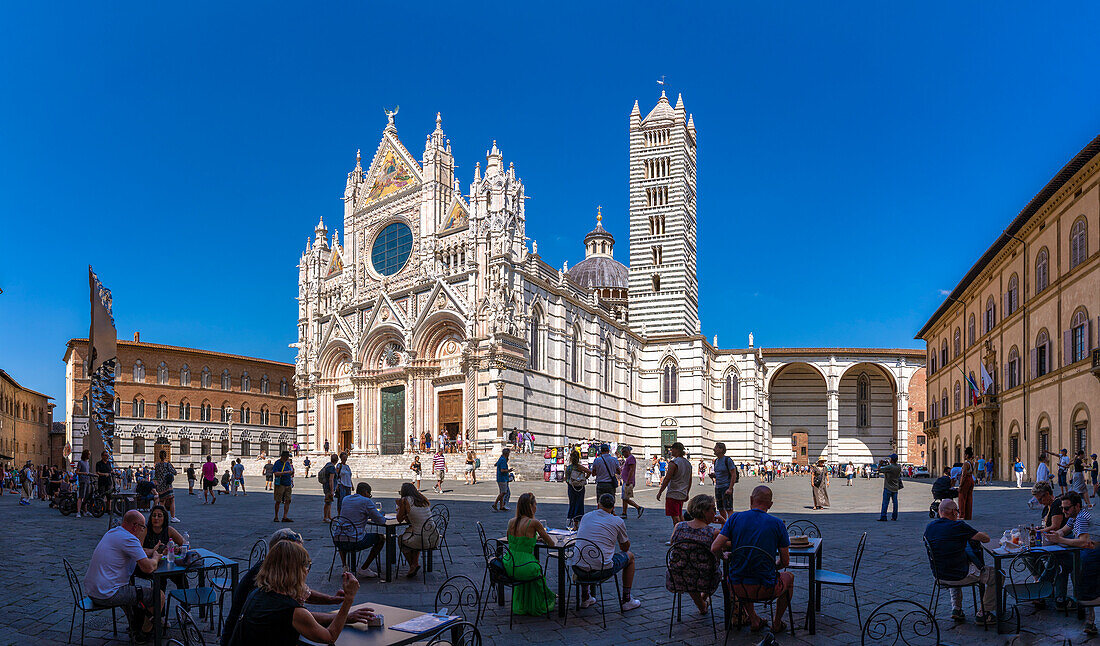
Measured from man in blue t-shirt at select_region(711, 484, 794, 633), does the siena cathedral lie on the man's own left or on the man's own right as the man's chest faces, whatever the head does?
on the man's own left

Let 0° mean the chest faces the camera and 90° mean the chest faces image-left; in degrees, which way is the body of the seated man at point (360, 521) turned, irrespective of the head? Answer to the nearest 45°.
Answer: approximately 225°

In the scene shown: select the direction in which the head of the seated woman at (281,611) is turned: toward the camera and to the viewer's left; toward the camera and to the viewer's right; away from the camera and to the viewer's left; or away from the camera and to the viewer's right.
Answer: away from the camera and to the viewer's right

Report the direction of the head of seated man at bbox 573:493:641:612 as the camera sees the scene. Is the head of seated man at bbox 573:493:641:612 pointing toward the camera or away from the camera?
away from the camera

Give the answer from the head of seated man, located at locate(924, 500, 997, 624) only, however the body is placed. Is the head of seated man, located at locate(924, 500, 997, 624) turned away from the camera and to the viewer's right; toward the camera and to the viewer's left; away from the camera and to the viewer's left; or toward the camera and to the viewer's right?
away from the camera and to the viewer's right

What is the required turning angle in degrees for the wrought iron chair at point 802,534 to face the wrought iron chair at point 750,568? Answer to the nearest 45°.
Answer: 0° — it already faces it

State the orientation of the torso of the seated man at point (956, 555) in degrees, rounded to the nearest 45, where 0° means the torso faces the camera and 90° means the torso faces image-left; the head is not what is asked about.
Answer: approximately 225°

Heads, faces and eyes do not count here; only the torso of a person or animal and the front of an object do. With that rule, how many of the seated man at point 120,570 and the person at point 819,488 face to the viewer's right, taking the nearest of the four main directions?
1
